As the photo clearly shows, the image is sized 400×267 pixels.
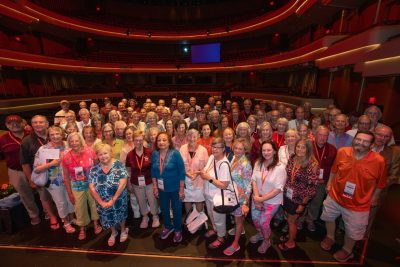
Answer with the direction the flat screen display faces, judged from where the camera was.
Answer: facing the viewer

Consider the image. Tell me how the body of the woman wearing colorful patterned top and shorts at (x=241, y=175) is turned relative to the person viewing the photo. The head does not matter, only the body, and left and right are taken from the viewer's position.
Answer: facing the viewer and to the left of the viewer

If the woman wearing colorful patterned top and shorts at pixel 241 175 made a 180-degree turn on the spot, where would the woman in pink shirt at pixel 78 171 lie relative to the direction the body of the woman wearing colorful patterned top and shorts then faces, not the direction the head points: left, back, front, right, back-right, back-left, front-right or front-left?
back-left

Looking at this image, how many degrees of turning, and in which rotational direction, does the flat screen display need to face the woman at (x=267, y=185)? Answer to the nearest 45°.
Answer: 0° — it already faces them

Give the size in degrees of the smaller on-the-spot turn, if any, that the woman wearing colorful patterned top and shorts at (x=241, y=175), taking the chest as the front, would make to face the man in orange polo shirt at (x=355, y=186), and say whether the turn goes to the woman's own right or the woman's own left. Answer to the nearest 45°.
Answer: approximately 135° to the woman's own left

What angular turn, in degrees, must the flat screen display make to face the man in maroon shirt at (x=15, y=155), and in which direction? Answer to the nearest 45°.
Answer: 0° — it already faces them

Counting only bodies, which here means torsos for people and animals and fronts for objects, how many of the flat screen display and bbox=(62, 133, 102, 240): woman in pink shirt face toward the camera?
2

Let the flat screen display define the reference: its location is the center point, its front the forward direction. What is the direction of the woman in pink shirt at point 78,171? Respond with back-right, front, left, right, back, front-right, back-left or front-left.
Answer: front

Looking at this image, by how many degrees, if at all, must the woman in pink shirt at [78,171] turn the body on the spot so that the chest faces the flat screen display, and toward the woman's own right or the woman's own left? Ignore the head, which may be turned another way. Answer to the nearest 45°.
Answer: approximately 135° to the woman's own left

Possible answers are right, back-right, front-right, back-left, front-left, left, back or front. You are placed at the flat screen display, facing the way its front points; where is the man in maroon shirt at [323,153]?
front

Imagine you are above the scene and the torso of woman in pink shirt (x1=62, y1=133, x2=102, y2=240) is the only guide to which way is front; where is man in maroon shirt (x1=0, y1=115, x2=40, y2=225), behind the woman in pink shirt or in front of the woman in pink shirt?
behind

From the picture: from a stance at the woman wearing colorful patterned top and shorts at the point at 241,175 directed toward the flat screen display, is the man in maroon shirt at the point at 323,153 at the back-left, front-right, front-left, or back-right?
front-right

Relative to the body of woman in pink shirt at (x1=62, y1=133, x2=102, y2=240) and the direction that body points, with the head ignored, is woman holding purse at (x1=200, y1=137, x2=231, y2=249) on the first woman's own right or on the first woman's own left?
on the first woman's own left

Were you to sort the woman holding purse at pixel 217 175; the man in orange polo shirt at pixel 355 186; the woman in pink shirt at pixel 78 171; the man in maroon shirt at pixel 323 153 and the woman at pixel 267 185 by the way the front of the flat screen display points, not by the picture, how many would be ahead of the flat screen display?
5

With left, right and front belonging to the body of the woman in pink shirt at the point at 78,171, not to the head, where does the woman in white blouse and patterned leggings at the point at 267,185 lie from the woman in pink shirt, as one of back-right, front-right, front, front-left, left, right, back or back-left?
front-left

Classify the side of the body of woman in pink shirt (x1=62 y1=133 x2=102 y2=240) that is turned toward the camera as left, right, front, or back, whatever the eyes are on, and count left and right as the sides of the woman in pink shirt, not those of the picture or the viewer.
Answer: front
